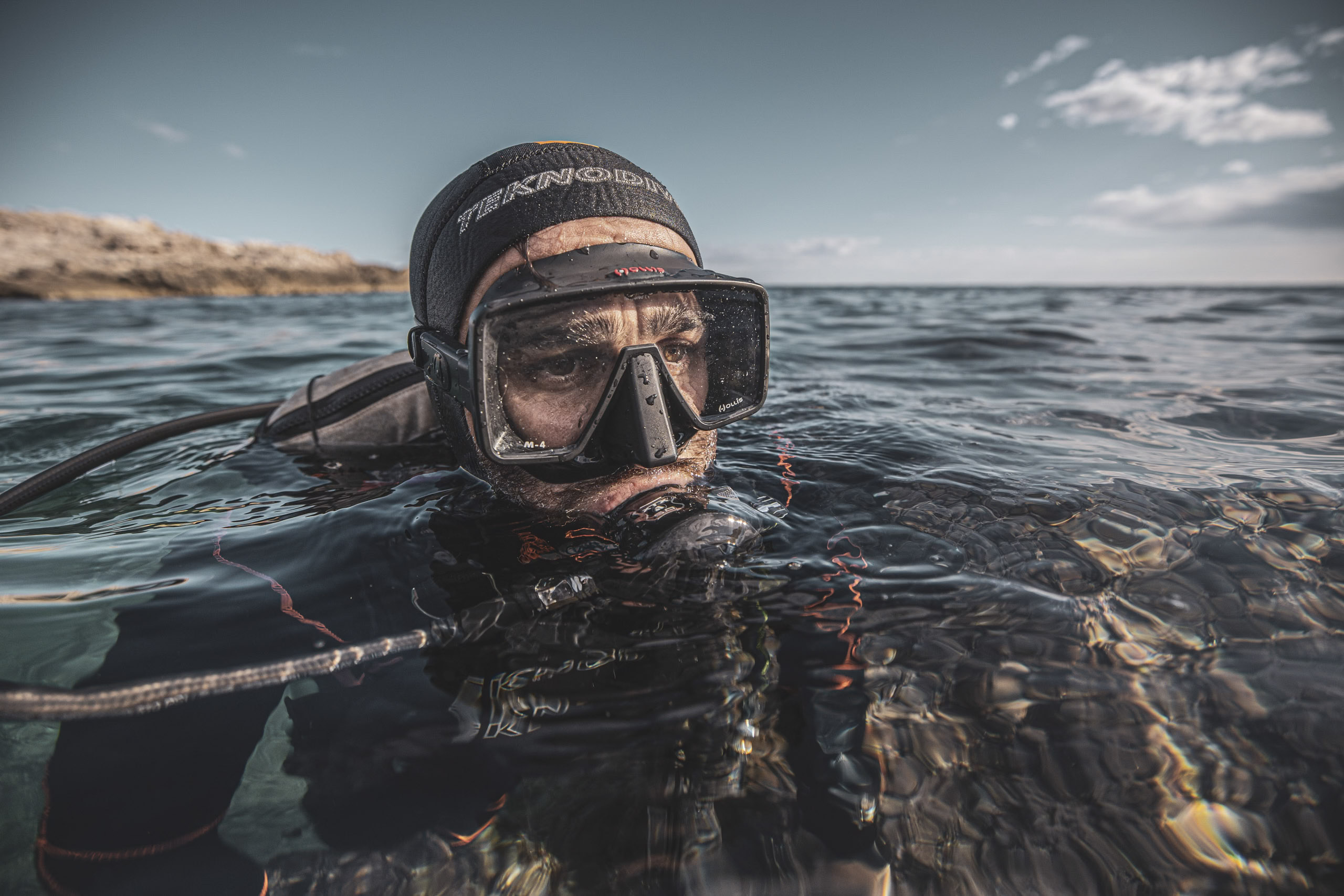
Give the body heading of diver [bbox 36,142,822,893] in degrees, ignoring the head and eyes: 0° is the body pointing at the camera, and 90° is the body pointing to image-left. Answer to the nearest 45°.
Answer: approximately 315°
